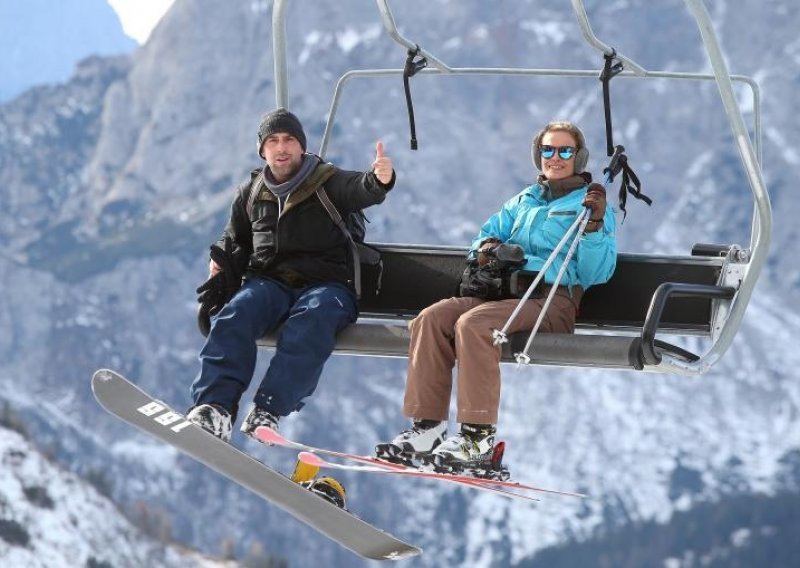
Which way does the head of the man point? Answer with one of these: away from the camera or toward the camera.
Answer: toward the camera

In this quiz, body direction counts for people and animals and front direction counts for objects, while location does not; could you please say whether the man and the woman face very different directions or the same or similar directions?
same or similar directions

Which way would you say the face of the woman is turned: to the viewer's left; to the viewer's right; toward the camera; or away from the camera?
toward the camera

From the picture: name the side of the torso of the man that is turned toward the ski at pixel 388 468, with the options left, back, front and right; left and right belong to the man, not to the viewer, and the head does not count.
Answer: left

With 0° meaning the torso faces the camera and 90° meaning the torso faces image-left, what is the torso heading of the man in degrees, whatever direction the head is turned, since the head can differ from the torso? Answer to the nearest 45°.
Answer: approximately 45°

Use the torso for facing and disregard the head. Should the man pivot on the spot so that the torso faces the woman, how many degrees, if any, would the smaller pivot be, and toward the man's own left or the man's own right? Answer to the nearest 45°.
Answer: approximately 135° to the man's own left

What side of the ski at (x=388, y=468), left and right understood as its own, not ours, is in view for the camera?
left

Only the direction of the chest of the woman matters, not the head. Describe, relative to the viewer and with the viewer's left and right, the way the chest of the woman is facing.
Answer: facing the viewer and to the left of the viewer
